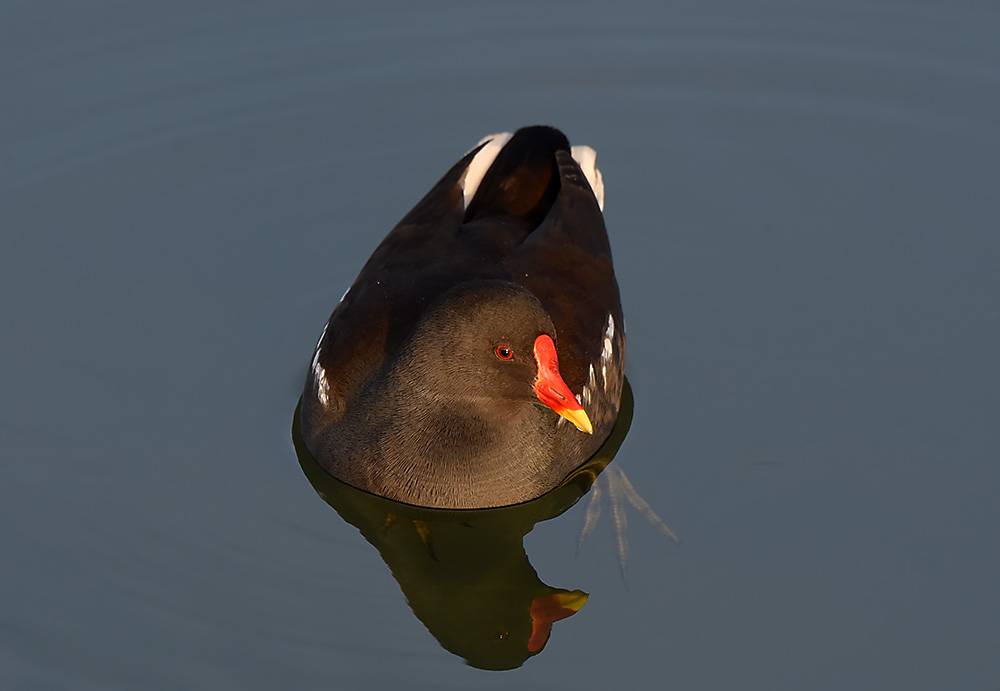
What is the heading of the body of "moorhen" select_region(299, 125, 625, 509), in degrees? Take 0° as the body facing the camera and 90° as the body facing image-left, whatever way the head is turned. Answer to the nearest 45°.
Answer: approximately 0°
